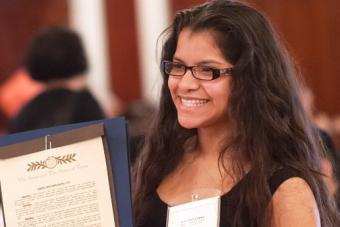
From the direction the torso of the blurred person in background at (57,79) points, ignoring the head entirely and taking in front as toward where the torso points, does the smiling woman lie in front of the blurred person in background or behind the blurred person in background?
behind

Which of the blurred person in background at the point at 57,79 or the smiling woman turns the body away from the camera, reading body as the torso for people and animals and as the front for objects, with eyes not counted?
the blurred person in background

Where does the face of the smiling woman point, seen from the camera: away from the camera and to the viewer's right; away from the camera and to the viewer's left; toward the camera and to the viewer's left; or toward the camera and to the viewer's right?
toward the camera and to the viewer's left

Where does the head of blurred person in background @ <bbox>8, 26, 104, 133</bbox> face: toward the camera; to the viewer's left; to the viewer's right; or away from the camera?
away from the camera

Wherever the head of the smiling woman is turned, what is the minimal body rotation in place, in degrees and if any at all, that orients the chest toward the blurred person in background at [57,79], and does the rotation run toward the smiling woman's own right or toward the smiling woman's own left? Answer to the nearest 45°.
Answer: approximately 90° to the smiling woman's own right

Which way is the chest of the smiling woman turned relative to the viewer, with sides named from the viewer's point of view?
facing the viewer and to the left of the viewer

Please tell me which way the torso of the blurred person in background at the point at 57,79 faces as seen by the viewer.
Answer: away from the camera

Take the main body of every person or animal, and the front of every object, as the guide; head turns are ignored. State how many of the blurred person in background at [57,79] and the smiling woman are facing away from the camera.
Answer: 1
